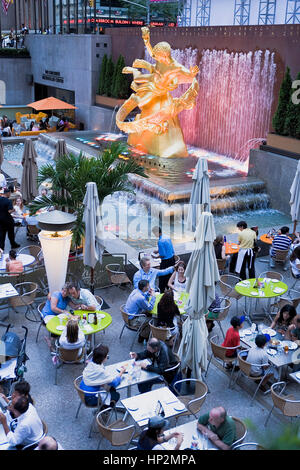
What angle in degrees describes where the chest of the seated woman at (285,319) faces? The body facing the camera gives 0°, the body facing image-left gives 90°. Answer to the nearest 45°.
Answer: approximately 45°

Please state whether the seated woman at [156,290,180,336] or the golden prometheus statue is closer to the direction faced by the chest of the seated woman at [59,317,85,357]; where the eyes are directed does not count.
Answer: the golden prometheus statue

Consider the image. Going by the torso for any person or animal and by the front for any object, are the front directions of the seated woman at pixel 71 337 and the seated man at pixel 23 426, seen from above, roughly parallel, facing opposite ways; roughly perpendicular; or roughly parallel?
roughly perpendicular

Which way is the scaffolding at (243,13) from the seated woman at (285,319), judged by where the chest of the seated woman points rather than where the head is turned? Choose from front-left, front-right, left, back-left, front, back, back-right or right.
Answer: back-right

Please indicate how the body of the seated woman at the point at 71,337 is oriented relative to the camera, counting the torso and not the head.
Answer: away from the camera

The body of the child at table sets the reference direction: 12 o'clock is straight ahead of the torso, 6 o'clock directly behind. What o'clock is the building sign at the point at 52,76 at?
The building sign is roughly at 8 o'clock from the child at table.
